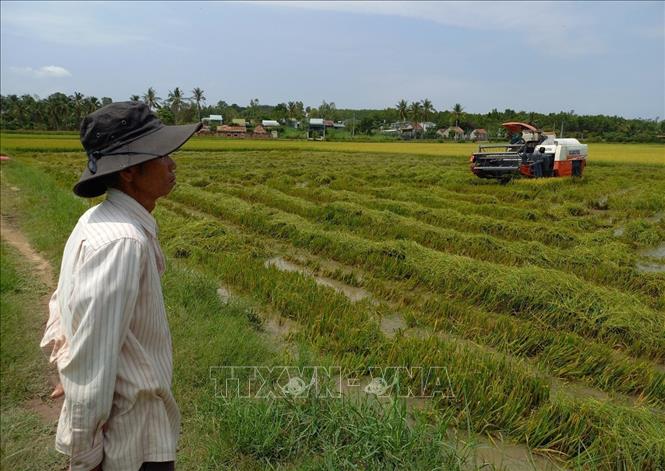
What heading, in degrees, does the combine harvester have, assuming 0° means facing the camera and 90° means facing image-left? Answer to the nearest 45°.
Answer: approximately 45°

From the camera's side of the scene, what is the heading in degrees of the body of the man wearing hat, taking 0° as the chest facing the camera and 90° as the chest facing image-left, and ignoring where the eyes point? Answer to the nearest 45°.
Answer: approximately 270°

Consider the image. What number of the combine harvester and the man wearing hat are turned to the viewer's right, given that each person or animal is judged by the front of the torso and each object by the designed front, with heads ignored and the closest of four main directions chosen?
1

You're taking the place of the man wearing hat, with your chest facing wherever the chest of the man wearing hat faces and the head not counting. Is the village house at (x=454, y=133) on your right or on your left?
on your left

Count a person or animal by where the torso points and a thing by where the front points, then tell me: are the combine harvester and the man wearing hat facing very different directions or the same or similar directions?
very different directions

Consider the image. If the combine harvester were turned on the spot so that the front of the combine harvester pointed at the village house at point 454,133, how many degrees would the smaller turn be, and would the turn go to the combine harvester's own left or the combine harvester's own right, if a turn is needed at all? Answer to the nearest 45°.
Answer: approximately 135° to the combine harvester's own right

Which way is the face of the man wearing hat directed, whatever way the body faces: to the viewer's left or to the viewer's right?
to the viewer's right
